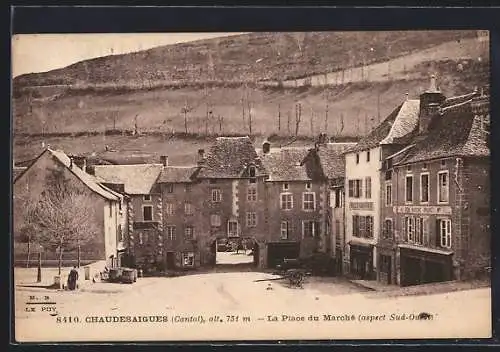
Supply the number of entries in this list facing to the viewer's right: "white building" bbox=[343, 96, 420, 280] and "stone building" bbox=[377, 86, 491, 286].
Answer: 0

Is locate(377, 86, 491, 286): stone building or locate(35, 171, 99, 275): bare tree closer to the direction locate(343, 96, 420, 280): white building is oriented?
the bare tree

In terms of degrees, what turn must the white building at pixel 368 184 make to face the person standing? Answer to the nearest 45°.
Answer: approximately 45° to its right

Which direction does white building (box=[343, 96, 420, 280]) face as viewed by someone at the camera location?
facing the viewer and to the left of the viewer

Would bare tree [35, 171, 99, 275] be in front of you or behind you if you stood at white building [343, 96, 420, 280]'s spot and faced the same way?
in front
